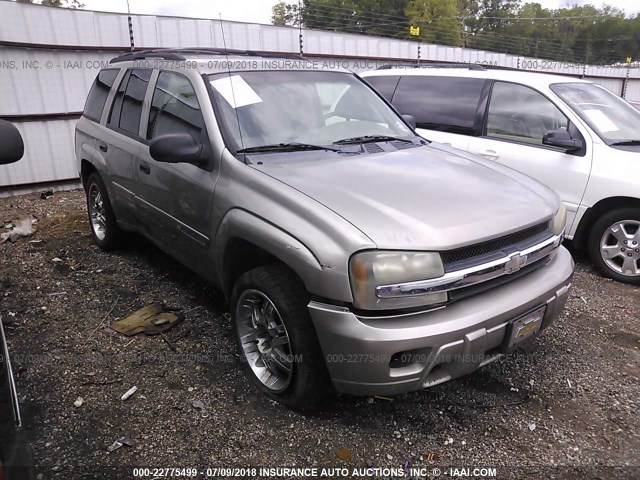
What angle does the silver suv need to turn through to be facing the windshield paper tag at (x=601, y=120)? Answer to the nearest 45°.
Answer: approximately 90° to its left

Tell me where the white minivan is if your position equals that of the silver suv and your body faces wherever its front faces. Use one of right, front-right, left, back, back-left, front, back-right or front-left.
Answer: left

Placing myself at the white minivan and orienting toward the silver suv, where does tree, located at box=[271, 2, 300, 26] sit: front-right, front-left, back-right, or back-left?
back-right

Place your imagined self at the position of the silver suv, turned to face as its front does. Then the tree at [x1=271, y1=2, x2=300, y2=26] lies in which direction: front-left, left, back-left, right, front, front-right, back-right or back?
back-left

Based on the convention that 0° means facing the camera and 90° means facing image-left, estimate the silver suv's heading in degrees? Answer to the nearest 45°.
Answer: approximately 315°
